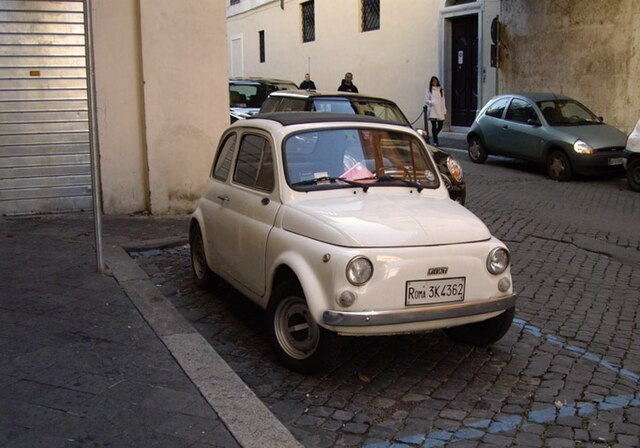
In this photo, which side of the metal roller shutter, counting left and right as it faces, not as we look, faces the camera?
front

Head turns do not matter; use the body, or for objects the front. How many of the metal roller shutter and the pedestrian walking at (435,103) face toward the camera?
2

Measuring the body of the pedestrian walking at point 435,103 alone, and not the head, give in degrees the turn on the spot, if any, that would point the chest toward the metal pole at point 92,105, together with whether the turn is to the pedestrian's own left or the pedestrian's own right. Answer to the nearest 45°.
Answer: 0° — they already face it

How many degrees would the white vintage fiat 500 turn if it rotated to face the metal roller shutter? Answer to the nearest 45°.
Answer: approximately 180°

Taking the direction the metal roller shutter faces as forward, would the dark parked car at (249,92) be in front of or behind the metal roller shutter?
behind

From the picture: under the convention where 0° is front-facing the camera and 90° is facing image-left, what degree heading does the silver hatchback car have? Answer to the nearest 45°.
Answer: approximately 315°

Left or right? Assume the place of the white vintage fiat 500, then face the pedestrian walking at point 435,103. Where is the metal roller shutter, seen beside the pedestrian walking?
left

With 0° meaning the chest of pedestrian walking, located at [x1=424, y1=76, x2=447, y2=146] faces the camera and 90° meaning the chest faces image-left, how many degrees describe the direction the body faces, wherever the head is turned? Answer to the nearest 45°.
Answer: approximately 0°

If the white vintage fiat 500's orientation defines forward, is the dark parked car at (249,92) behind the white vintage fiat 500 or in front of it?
behind

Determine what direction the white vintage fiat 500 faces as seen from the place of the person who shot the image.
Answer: facing the viewer and to the right of the viewer
